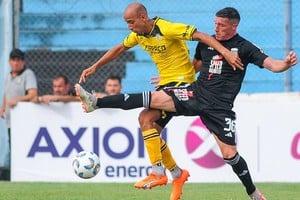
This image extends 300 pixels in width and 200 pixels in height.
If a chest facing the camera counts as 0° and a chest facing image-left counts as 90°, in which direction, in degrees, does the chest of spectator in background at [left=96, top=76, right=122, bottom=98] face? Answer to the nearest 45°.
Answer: approximately 0°

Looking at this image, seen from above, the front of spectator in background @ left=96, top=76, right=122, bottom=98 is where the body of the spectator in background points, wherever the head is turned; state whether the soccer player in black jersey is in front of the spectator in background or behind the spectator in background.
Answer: in front

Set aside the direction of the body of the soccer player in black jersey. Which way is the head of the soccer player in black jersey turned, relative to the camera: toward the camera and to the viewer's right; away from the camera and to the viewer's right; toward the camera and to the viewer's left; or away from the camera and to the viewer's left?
toward the camera and to the viewer's left

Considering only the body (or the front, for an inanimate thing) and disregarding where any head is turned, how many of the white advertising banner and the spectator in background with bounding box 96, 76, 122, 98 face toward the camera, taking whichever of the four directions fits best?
2

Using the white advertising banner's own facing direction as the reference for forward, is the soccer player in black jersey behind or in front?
in front
